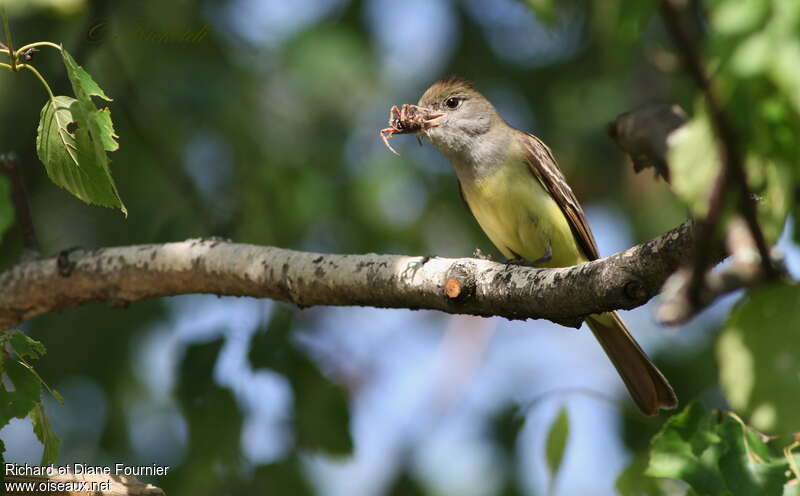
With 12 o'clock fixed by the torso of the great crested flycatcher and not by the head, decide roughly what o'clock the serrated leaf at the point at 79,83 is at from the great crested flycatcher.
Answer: The serrated leaf is roughly at 1 o'clock from the great crested flycatcher.

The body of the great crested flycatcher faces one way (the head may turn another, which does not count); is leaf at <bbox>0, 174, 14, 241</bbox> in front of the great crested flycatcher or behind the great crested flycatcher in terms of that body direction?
in front

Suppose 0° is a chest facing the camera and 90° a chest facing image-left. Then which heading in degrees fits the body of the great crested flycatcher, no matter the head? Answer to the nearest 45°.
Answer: approximately 45°

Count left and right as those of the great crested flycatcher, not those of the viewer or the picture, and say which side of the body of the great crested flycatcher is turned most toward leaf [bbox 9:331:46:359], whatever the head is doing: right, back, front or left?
front

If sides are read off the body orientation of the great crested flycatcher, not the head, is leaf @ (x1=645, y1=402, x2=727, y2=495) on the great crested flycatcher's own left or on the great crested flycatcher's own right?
on the great crested flycatcher's own left

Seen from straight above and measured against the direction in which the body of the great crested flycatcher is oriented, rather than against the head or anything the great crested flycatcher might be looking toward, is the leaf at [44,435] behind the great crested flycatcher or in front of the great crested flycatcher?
in front

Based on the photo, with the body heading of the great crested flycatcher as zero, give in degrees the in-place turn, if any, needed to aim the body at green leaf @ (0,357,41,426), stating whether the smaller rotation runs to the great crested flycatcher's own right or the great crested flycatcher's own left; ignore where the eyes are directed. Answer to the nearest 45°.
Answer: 0° — it already faces it

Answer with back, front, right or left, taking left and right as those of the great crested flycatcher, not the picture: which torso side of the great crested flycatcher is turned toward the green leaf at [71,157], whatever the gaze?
front
